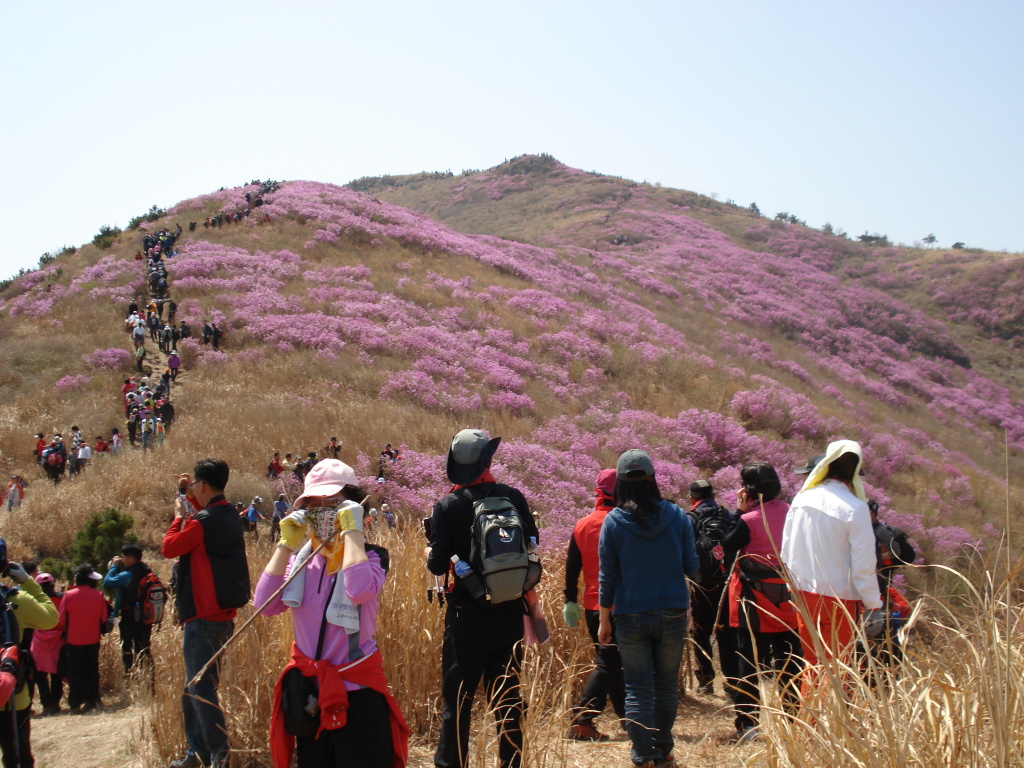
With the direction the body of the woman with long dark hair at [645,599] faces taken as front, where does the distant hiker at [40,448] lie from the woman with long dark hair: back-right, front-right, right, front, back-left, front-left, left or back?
front-left

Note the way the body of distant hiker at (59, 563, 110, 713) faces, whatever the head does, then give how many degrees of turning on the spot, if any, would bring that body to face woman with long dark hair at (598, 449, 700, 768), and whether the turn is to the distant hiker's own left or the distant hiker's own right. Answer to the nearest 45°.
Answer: approximately 135° to the distant hiker's own right

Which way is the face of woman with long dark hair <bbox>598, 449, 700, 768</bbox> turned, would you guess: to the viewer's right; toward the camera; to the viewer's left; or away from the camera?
away from the camera

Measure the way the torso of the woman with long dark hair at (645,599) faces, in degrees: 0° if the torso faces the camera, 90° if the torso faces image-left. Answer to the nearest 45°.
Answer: approximately 180°

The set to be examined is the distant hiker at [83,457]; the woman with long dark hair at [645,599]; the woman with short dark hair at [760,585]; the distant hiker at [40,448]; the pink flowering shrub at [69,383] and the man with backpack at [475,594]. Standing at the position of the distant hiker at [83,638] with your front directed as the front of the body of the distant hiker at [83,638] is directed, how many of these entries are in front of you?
3

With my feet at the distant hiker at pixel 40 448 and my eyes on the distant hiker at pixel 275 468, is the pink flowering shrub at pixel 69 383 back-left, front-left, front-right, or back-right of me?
back-left

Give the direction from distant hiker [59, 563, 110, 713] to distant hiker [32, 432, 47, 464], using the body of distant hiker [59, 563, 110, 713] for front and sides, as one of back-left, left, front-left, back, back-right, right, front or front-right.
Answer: front

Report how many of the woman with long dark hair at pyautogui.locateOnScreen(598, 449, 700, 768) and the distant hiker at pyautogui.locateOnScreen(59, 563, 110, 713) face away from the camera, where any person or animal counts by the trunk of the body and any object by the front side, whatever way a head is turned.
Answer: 2

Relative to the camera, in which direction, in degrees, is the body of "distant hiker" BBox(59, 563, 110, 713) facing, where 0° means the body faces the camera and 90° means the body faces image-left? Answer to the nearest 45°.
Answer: approximately 180°

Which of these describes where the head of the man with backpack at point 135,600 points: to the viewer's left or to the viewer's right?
to the viewer's left

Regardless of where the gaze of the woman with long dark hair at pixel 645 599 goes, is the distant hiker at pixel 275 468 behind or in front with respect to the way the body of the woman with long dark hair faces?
in front

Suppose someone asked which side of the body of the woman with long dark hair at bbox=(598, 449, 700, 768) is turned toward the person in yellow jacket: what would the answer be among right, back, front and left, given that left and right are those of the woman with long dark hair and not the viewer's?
left
